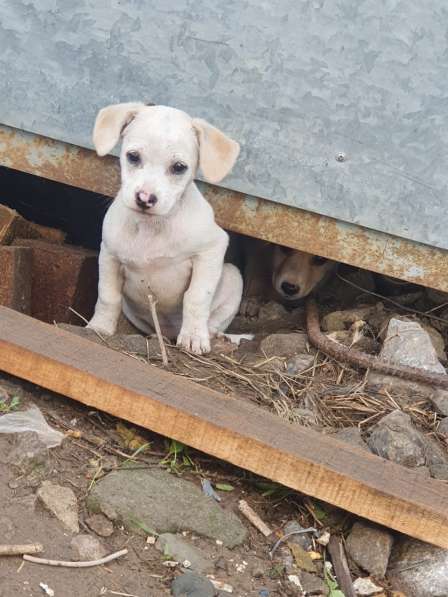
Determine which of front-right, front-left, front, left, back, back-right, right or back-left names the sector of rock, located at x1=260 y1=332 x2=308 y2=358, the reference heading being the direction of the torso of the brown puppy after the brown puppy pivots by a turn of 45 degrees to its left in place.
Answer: front-right

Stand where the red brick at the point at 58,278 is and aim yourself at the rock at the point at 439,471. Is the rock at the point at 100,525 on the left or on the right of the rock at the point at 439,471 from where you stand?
right

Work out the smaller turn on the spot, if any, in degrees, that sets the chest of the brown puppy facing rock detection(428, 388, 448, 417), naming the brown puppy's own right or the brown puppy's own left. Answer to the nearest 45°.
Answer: approximately 45° to the brown puppy's own left

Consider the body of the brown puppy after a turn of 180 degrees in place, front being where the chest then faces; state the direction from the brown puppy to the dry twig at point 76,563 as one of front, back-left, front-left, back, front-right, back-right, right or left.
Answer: back

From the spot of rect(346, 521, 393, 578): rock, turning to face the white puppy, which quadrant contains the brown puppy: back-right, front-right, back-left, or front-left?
front-right

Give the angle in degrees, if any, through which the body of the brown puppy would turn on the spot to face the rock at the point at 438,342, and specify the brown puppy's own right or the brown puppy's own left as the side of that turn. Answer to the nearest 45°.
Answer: approximately 45° to the brown puppy's own left

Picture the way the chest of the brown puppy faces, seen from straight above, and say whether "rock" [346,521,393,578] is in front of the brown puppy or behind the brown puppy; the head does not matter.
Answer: in front

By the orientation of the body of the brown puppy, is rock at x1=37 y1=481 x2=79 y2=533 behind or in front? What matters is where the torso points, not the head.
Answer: in front

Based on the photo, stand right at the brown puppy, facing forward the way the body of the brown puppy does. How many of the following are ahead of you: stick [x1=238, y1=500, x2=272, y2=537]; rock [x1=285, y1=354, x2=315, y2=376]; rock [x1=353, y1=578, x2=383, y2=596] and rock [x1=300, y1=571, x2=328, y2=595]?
4

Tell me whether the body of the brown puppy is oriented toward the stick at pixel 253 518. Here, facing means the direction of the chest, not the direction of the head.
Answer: yes

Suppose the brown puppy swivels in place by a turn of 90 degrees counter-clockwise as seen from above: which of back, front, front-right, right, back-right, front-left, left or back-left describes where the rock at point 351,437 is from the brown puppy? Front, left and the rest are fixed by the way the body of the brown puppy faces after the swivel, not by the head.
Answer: right

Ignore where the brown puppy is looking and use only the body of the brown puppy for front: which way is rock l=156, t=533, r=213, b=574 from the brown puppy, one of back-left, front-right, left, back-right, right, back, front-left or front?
front

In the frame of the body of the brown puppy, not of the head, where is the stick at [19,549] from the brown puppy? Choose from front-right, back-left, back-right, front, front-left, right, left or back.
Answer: front

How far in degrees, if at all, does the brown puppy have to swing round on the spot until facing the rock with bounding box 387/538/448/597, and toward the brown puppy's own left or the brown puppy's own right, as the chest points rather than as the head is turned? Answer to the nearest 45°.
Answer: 0° — it already faces it

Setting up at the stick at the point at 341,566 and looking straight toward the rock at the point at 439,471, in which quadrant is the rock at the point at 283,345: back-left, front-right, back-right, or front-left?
front-left

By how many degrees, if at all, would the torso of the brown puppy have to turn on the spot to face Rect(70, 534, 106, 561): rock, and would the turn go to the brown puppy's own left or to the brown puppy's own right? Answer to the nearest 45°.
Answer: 0° — it already faces it

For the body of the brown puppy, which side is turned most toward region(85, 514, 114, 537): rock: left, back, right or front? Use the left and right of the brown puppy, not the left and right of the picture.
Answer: front

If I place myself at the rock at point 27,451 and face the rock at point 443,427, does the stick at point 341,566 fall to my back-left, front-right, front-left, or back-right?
front-right

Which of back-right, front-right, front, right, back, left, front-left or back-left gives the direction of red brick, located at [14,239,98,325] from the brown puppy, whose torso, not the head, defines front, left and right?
front-right

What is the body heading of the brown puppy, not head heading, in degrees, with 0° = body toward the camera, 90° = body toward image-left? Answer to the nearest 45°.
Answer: approximately 0°

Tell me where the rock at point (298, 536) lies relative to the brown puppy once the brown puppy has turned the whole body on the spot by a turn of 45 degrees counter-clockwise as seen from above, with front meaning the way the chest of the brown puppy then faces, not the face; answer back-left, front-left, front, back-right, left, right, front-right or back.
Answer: front-right

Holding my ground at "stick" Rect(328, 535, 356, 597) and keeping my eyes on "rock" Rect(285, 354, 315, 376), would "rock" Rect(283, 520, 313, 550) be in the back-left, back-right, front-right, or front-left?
front-left

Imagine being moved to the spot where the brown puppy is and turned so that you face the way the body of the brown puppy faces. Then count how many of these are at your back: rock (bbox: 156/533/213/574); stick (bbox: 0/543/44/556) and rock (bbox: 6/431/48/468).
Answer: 0
